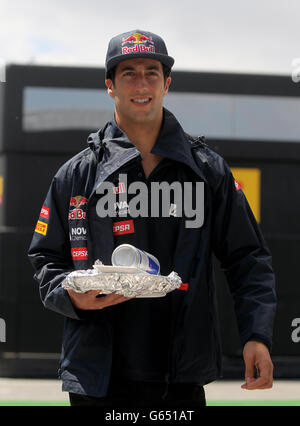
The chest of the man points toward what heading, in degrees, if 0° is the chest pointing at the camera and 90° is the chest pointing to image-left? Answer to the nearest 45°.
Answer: approximately 0°
